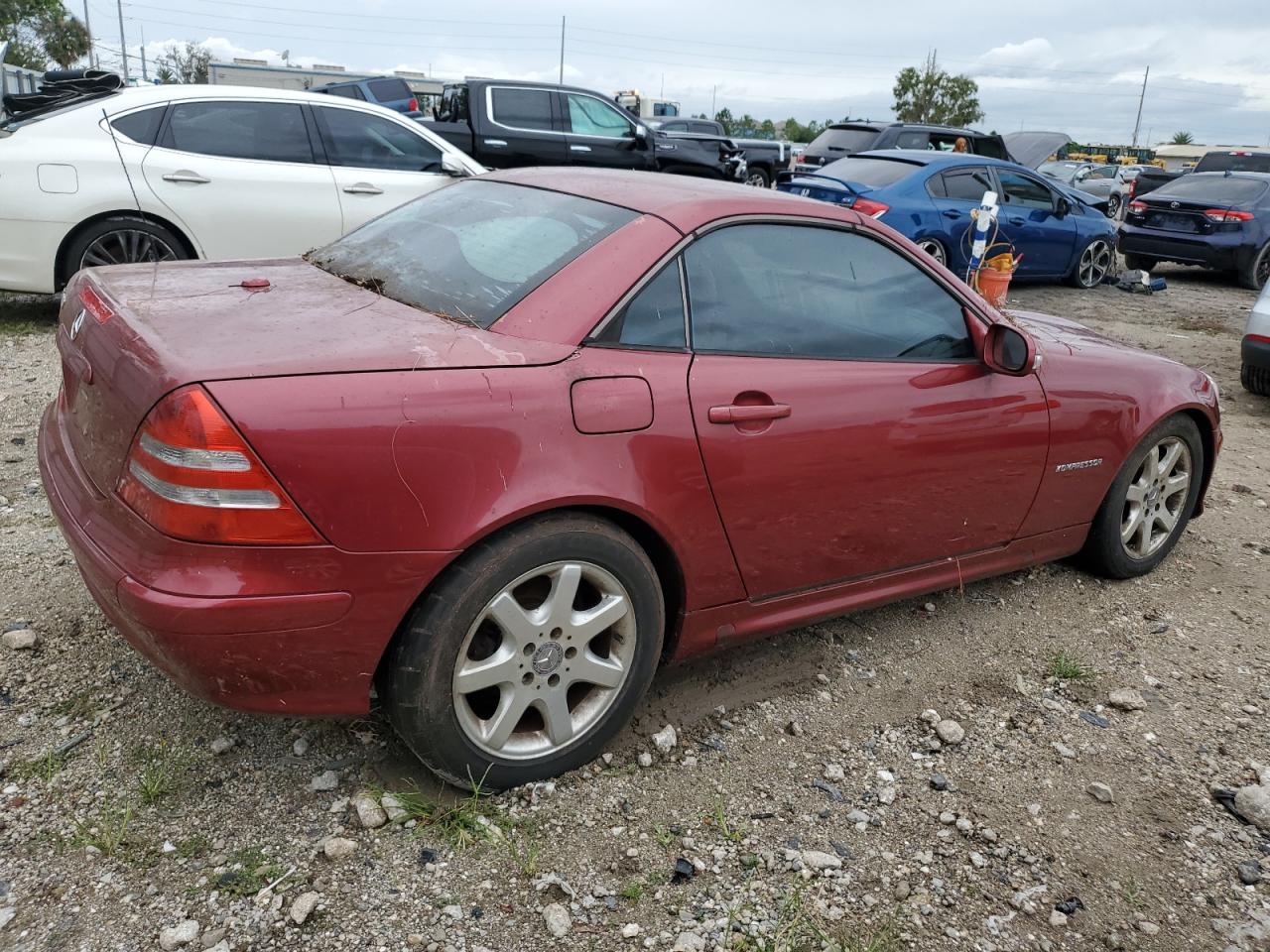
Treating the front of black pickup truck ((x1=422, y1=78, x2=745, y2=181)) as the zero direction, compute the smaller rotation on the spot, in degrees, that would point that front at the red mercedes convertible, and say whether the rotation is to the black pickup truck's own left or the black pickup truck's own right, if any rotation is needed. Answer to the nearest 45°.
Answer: approximately 90° to the black pickup truck's own right

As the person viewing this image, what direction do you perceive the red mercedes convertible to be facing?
facing away from the viewer and to the right of the viewer

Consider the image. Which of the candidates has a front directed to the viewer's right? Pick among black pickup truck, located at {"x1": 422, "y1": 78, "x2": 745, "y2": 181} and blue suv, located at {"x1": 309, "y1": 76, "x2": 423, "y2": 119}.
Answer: the black pickup truck

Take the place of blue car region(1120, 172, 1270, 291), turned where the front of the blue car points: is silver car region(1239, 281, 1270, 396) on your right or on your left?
on your right

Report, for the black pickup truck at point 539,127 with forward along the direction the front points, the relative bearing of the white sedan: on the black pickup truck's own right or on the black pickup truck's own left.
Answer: on the black pickup truck's own right

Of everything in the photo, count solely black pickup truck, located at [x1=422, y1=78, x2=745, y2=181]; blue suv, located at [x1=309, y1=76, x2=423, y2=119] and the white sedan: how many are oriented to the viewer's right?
2

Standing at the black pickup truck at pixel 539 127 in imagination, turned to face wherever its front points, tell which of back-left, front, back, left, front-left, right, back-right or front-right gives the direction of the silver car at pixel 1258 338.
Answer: front-right

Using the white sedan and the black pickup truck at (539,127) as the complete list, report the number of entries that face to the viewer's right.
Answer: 2

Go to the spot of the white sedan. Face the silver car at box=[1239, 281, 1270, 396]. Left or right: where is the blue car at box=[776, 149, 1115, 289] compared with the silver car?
left

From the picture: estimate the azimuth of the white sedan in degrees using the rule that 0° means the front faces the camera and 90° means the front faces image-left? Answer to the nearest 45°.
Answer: approximately 270°

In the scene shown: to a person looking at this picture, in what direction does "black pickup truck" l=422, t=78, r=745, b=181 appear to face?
facing to the right of the viewer

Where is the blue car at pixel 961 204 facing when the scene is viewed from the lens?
facing away from the viewer and to the right of the viewer

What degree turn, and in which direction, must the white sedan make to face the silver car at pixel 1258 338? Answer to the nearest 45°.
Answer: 0° — it already faces it

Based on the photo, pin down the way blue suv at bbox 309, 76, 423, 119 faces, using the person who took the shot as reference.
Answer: facing away from the viewer and to the left of the viewer
